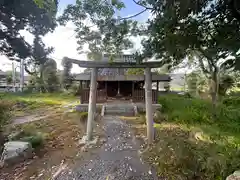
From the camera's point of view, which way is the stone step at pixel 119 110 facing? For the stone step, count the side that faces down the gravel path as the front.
toward the camera

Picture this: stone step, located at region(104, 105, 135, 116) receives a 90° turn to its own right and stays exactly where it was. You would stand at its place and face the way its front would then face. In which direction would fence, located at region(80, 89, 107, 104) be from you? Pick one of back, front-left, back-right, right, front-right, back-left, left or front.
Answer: front-right

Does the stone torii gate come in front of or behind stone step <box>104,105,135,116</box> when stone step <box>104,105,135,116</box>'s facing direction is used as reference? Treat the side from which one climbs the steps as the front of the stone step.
in front

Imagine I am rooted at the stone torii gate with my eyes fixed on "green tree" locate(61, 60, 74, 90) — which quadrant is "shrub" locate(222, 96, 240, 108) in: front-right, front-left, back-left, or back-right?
front-right

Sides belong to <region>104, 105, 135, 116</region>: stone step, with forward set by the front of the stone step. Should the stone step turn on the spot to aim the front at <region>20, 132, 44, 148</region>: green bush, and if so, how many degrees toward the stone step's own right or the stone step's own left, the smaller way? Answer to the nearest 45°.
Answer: approximately 45° to the stone step's own right

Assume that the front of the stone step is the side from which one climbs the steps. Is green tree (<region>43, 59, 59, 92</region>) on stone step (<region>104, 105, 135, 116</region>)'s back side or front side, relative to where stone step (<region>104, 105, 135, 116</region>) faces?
on the back side

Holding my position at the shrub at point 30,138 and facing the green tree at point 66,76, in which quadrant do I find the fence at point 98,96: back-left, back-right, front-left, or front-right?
front-right

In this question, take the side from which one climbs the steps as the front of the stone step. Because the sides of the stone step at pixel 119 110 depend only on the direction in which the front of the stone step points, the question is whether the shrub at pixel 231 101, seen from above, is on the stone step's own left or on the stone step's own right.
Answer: on the stone step's own left

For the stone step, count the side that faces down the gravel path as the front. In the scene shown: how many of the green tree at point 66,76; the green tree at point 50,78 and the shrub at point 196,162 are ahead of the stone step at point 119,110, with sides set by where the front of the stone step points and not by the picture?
1

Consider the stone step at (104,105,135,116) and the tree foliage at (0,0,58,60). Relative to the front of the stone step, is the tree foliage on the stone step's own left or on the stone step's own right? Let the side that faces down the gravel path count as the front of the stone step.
on the stone step's own right

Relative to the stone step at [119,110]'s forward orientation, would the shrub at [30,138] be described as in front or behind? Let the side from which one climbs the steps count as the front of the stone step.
in front

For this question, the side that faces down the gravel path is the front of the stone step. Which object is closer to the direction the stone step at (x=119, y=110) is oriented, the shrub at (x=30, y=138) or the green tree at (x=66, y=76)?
the shrub
